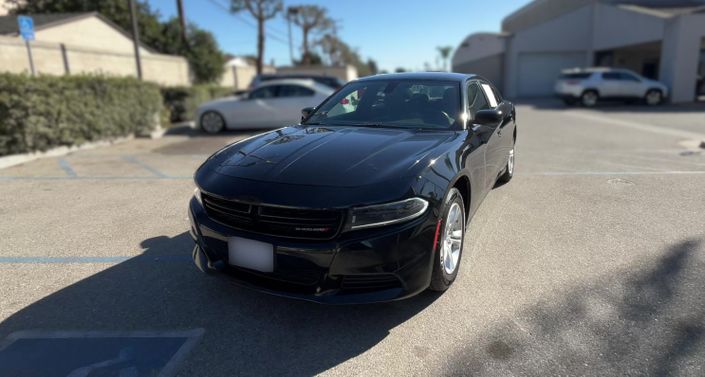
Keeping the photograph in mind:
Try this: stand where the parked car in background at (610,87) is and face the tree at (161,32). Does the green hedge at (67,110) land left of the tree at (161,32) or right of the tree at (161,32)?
left

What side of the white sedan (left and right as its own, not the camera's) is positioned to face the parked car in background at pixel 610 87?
back

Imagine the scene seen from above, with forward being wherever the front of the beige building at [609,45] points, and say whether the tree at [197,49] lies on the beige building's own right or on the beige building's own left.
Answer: on the beige building's own right

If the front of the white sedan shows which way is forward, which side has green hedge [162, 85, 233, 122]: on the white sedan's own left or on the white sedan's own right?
on the white sedan's own right

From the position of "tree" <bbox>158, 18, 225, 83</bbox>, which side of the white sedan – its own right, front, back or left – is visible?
right

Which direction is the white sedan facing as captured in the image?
to the viewer's left

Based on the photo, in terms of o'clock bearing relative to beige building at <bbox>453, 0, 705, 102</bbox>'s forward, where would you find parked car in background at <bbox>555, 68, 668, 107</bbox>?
The parked car in background is roughly at 12 o'clock from the beige building.

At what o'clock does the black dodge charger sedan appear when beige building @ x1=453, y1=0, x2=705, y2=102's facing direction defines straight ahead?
The black dodge charger sedan is roughly at 12 o'clock from the beige building.

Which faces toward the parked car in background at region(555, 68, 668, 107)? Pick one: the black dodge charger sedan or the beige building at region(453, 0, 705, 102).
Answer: the beige building

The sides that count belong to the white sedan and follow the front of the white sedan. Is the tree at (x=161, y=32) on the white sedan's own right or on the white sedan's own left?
on the white sedan's own right

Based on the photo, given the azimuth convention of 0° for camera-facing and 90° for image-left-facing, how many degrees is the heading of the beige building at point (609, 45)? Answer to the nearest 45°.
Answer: approximately 0°

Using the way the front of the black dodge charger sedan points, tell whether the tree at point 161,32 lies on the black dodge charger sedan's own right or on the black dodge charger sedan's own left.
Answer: on the black dodge charger sedan's own right

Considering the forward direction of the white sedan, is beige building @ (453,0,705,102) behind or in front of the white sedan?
behind

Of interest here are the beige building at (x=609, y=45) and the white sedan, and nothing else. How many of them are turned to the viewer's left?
1
